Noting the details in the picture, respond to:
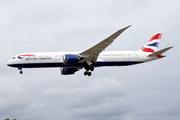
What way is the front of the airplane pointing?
to the viewer's left
